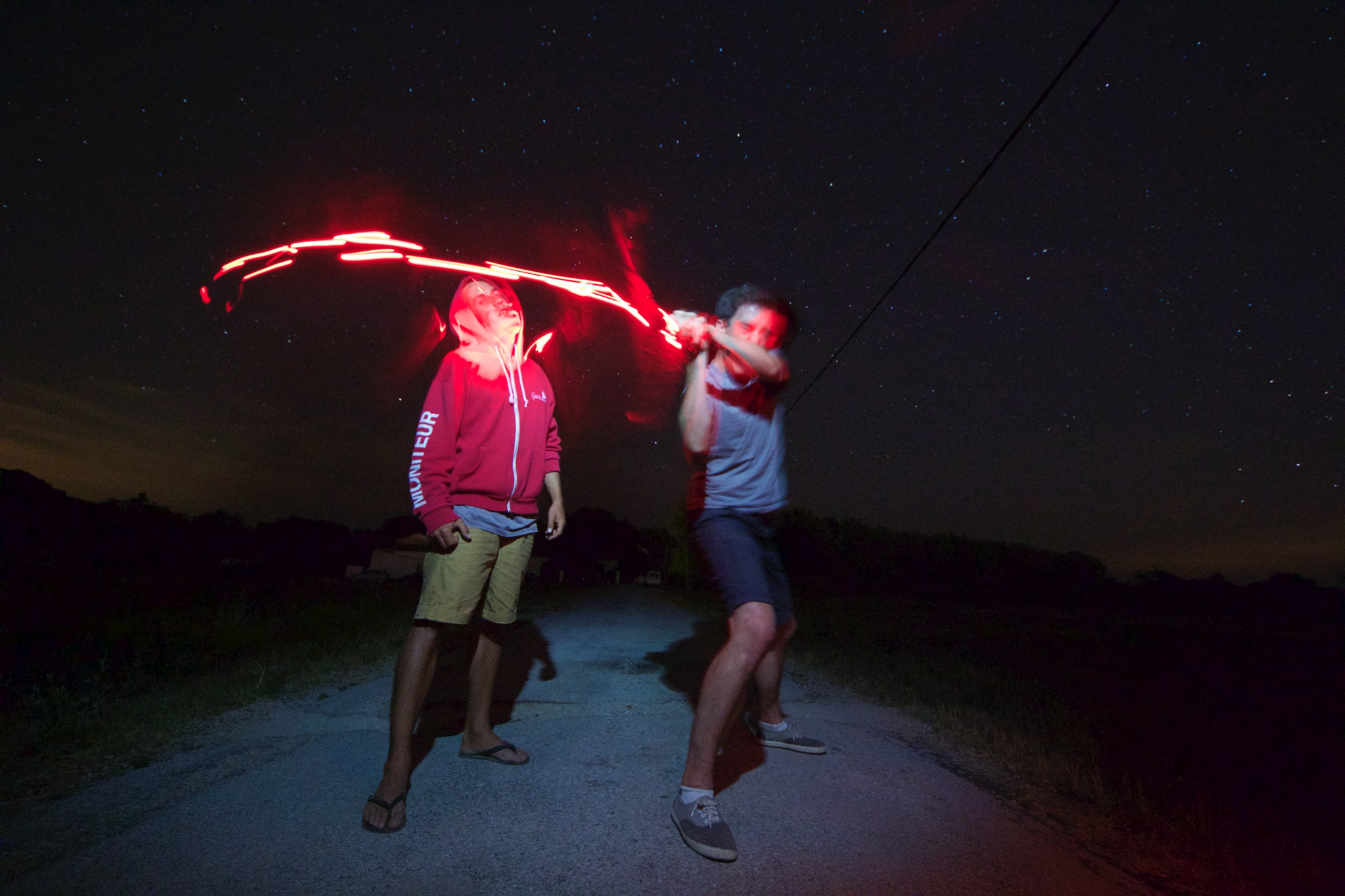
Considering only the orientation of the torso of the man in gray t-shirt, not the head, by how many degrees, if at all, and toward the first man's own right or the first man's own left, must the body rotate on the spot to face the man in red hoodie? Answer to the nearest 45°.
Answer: approximately 90° to the first man's own right

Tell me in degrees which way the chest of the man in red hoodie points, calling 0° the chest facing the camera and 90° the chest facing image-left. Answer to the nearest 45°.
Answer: approximately 315°

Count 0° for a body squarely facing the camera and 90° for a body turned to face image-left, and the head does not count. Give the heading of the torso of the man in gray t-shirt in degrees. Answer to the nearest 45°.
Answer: approximately 0°

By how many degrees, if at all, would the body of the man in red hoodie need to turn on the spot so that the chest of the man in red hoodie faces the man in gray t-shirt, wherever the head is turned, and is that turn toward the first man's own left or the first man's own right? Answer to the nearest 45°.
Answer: approximately 45° to the first man's own left
